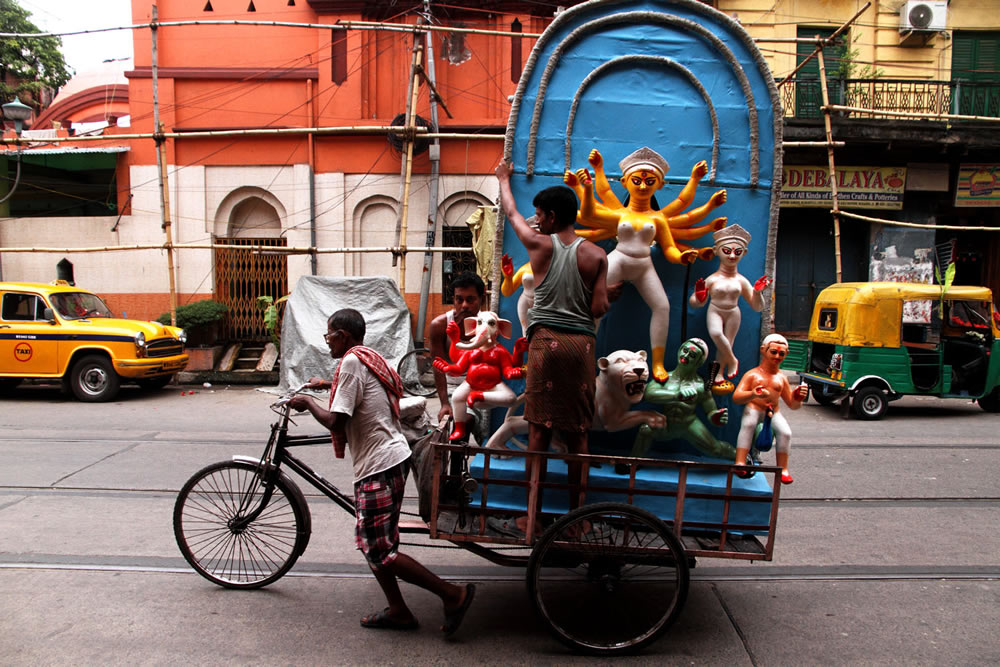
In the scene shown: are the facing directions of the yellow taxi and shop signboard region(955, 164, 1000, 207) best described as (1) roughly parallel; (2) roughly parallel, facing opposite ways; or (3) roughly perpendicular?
roughly perpendicular

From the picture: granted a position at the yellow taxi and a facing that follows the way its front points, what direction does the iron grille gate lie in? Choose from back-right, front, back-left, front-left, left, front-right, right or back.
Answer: left

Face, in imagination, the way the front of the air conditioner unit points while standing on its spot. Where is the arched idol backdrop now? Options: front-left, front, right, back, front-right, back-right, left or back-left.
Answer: front

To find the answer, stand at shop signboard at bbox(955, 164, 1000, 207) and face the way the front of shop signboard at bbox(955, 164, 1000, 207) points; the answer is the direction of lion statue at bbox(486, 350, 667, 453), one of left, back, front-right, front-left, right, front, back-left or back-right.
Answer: front

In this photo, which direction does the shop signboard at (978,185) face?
toward the camera

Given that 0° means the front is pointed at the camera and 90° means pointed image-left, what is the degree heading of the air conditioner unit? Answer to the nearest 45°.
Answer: approximately 0°

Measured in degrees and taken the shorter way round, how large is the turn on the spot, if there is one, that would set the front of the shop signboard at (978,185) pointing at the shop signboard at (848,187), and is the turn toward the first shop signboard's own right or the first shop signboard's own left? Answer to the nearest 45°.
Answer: approximately 45° to the first shop signboard's own right

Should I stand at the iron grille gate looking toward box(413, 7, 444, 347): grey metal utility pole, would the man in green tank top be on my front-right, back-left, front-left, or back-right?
front-right

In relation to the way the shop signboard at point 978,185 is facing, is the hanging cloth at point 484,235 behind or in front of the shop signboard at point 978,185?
in front

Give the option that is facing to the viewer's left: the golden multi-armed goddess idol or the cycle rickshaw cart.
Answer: the cycle rickshaw cart

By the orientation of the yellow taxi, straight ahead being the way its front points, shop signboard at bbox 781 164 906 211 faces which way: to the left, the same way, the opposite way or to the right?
to the right

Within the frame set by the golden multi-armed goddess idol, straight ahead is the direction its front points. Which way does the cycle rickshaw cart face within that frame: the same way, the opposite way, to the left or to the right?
to the right

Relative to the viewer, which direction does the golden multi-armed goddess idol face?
toward the camera

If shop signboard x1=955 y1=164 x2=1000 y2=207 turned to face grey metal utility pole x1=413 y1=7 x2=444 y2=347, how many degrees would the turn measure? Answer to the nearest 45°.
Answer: approximately 45° to its right

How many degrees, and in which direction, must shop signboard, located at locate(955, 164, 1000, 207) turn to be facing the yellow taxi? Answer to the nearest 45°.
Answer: approximately 45° to its right

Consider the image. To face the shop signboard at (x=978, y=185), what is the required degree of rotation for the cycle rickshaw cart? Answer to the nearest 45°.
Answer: approximately 135° to its right

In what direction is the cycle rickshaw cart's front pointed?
to the viewer's left
